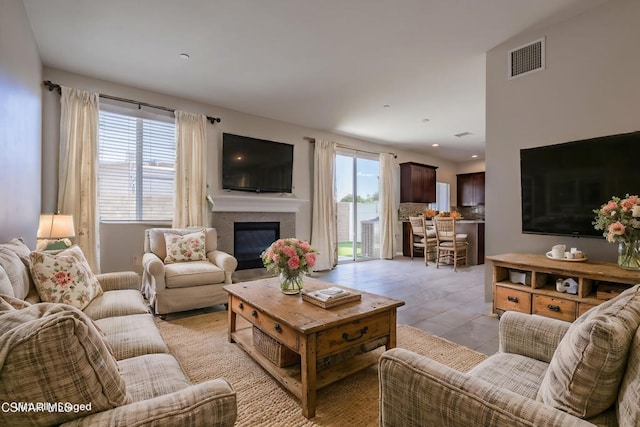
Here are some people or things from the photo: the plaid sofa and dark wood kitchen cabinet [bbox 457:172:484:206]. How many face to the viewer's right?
1

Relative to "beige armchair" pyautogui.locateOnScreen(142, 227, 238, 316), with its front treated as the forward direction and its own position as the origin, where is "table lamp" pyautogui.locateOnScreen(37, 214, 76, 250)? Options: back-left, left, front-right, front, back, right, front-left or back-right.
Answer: back-right

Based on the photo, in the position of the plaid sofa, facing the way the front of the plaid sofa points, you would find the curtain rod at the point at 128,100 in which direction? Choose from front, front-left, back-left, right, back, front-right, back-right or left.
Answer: left

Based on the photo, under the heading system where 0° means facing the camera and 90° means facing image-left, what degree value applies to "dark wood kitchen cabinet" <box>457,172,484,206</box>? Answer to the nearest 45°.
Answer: approximately 45°

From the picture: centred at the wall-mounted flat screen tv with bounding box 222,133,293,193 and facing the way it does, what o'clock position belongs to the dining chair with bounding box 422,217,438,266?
The dining chair is roughly at 10 o'clock from the wall-mounted flat screen tv.

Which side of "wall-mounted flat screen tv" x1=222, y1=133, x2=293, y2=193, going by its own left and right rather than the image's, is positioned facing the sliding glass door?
left

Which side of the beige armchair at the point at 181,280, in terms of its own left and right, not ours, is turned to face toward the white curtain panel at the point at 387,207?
left

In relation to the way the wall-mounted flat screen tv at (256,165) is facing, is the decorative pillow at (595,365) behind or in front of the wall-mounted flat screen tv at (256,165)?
in front

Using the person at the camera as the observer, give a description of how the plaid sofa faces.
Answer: facing to the right of the viewer

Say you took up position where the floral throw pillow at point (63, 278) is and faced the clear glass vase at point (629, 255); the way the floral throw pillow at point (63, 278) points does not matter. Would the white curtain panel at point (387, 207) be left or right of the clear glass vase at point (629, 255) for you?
left

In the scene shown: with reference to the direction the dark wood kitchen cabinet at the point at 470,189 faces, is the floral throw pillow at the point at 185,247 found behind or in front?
in front

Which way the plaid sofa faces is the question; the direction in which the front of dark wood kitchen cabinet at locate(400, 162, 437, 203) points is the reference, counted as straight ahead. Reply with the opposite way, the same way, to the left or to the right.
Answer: to the left

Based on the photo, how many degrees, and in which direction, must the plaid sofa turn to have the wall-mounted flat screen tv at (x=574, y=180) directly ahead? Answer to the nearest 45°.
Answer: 0° — it already faces it

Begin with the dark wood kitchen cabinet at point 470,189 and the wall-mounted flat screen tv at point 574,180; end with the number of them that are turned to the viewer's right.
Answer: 0

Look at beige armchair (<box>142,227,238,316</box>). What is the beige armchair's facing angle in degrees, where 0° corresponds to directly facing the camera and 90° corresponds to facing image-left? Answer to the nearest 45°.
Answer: approximately 315°

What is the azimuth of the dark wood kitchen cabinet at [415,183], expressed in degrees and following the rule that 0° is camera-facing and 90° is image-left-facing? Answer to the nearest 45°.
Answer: approximately 315°
